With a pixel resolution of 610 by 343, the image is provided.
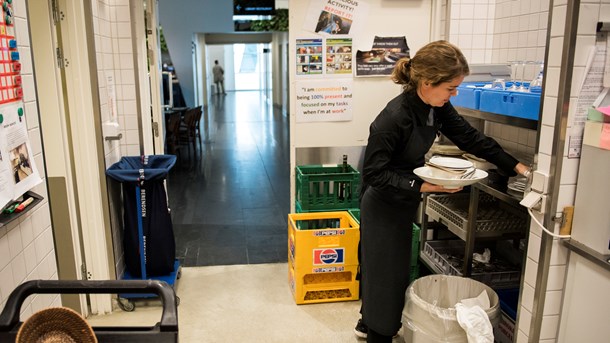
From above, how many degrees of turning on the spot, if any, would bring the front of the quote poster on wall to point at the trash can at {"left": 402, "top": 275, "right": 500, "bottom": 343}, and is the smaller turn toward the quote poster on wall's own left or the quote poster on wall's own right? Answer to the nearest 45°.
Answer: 0° — it already faces it

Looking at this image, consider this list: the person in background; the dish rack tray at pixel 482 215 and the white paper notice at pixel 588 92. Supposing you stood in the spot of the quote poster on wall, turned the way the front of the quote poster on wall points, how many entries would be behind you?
1

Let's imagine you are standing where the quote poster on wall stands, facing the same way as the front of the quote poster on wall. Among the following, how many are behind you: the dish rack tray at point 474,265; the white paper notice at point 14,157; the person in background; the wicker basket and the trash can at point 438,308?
1

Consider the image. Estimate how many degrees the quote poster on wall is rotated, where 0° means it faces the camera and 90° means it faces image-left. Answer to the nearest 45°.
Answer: approximately 0°

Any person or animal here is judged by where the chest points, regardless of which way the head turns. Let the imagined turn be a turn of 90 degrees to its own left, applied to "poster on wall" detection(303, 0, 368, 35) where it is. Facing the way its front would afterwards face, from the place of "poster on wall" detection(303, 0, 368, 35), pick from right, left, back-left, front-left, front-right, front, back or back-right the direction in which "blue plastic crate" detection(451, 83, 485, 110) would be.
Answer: front-right

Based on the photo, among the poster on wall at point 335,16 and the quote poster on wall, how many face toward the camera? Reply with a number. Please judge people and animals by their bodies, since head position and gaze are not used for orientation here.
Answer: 2

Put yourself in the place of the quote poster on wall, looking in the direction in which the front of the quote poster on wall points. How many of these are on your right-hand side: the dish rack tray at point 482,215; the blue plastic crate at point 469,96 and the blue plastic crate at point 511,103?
0

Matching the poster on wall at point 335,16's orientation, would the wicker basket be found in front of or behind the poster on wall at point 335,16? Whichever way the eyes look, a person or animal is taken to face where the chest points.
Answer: in front

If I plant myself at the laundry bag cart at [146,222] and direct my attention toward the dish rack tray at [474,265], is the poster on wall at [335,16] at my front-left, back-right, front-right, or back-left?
front-left

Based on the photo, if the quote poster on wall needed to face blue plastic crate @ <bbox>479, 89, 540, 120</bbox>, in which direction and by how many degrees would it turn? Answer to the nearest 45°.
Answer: approximately 45° to its left

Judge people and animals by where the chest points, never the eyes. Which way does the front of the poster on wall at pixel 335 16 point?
toward the camera

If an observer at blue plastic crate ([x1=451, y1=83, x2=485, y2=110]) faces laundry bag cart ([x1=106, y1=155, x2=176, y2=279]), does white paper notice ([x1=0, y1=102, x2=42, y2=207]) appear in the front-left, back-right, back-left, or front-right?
front-left

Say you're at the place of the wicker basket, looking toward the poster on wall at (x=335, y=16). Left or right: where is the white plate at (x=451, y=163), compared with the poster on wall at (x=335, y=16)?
right

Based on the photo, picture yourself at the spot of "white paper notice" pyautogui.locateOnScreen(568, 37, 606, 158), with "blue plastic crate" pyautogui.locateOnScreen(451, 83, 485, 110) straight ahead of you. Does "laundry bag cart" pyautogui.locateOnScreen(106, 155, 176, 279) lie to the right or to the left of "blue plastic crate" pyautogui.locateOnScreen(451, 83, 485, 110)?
left

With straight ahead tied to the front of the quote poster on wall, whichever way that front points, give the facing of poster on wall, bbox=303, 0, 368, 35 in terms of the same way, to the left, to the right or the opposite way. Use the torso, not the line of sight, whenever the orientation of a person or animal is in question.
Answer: the same way
